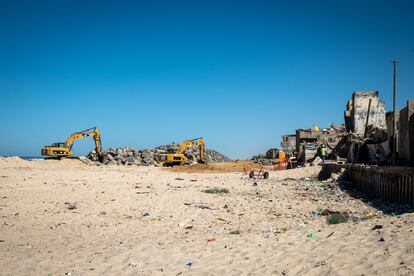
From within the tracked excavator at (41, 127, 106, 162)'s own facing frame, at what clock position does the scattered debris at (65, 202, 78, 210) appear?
The scattered debris is roughly at 3 o'clock from the tracked excavator.

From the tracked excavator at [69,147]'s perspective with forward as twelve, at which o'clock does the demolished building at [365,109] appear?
The demolished building is roughly at 1 o'clock from the tracked excavator.

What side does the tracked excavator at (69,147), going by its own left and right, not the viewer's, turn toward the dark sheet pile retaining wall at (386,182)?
right

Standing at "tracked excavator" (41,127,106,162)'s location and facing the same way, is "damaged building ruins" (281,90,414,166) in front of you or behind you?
in front

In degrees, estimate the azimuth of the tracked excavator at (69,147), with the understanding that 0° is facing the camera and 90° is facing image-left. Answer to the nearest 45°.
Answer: approximately 270°

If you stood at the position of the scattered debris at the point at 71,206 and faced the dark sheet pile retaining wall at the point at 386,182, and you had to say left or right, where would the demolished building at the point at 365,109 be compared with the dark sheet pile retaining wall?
left

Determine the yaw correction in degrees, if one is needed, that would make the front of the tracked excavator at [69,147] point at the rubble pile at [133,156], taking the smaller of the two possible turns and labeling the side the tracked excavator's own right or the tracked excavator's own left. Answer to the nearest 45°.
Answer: approximately 45° to the tracked excavator's own left
